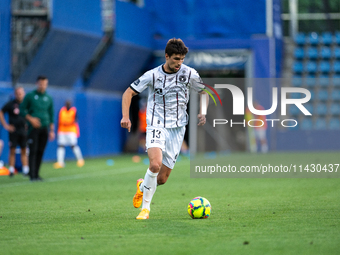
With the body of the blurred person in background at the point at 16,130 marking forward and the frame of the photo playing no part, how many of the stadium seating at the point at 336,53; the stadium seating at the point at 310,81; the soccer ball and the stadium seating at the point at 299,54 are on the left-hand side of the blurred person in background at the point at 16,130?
3

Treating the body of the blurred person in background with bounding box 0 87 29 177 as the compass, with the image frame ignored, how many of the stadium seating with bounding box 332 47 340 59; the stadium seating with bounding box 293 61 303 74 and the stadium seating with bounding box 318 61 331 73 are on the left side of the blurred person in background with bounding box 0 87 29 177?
3

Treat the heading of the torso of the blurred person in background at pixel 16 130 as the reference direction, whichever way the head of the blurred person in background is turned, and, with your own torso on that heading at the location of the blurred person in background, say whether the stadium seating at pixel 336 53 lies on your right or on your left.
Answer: on your left

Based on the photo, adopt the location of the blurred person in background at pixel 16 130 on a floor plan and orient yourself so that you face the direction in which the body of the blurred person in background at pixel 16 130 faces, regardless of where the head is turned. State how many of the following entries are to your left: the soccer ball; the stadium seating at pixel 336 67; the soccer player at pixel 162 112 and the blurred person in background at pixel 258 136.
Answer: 2

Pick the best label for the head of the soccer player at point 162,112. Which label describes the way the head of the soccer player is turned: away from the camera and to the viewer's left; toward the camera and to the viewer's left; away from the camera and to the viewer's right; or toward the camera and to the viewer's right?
toward the camera and to the viewer's right

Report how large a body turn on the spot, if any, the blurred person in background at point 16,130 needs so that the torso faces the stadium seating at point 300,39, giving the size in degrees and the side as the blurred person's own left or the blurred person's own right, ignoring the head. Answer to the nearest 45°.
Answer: approximately 90° to the blurred person's own left

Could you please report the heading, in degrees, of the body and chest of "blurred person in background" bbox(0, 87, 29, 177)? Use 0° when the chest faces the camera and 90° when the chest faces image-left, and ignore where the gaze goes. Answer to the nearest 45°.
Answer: approximately 315°

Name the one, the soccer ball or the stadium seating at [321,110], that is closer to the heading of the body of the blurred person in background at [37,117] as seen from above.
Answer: the soccer ball
